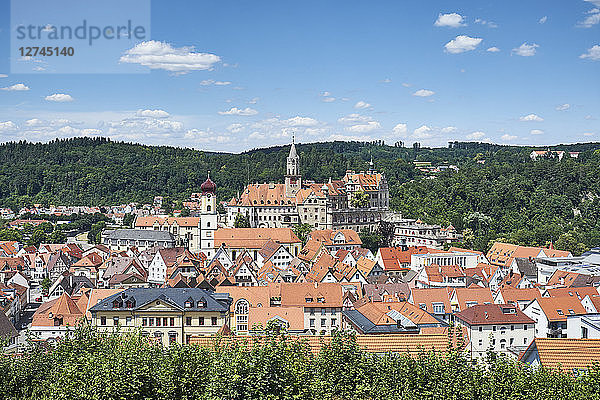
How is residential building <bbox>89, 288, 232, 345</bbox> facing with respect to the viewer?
toward the camera

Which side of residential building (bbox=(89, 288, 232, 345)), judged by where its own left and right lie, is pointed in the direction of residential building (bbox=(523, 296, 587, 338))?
left

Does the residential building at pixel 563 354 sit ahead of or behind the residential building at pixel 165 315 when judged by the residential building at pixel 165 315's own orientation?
ahead

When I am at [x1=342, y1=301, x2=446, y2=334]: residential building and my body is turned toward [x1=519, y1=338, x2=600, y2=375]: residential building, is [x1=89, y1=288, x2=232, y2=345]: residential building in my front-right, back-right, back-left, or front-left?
back-right

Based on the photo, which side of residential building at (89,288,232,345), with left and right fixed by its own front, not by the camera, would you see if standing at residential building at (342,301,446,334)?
left
